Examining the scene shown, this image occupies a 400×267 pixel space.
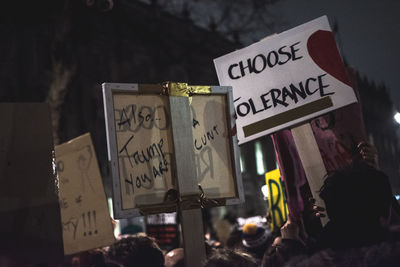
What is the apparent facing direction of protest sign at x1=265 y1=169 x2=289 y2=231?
toward the camera

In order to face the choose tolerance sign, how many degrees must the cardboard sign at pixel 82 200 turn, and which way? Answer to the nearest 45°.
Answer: approximately 45° to its left

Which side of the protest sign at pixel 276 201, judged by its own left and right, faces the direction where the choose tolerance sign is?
front

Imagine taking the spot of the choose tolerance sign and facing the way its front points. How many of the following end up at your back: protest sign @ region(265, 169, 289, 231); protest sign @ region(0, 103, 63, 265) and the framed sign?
1

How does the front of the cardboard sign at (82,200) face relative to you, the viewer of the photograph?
facing the viewer

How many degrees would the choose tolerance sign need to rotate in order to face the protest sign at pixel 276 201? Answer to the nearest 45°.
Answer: approximately 180°

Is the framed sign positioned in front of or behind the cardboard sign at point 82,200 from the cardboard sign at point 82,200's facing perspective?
in front

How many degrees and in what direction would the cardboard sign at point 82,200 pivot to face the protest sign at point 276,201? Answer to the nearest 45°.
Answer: approximately 135° to its left

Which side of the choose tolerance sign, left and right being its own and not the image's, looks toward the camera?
front

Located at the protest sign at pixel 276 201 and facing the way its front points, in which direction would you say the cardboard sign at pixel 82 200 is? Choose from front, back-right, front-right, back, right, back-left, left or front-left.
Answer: front-right

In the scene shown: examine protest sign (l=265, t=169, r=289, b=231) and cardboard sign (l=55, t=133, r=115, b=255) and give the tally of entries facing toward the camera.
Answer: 2

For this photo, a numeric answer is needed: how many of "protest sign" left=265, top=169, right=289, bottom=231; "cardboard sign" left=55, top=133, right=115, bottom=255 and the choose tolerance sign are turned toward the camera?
3
